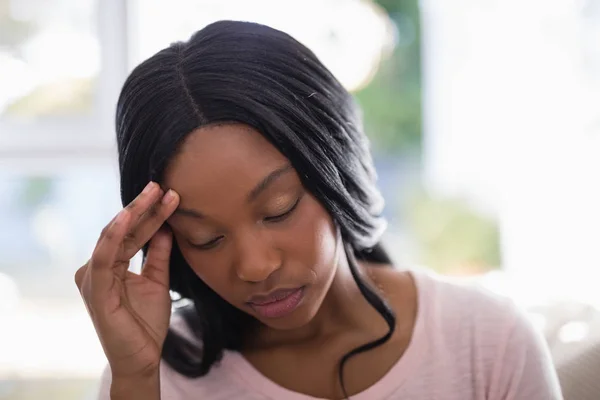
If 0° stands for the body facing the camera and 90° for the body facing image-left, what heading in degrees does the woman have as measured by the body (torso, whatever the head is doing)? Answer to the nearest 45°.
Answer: approximately 0°
